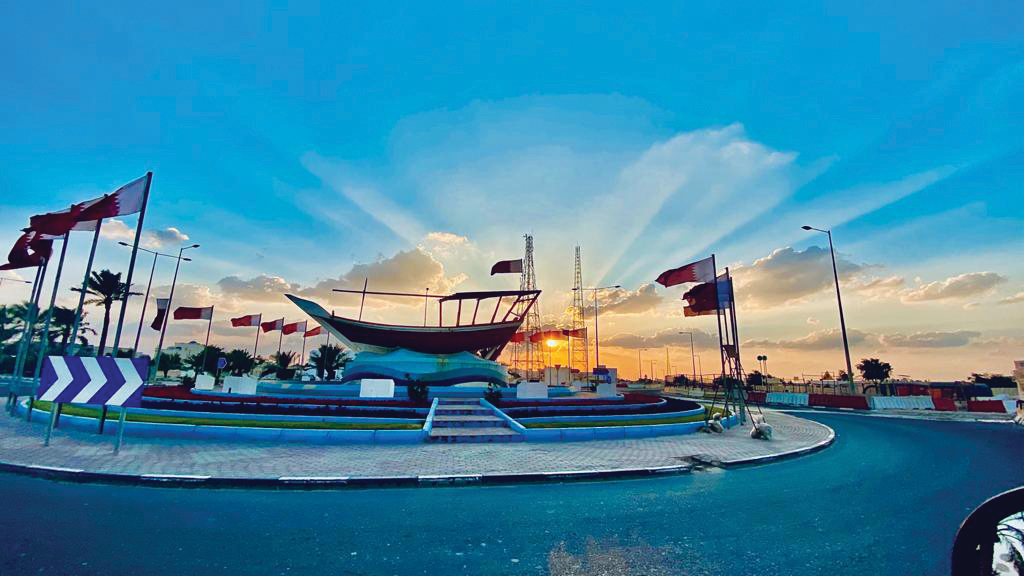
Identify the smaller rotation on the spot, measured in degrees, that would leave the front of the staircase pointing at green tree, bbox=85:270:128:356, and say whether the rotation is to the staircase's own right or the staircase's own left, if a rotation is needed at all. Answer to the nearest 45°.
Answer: approximately 135° to the staircase's own right

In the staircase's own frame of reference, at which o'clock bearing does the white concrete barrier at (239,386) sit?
The white concrete barrier is roughly at 4 o'clock from the staircase.

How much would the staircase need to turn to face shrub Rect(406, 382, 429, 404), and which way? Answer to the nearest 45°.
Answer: approximately 135° to its right

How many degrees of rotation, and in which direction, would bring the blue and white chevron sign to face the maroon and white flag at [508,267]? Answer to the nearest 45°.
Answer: approximately 135° to its left

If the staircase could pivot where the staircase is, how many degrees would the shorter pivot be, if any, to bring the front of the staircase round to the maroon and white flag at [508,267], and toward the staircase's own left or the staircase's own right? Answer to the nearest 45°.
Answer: approximately 180°

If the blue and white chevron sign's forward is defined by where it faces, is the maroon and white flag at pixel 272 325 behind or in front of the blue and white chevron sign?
behind

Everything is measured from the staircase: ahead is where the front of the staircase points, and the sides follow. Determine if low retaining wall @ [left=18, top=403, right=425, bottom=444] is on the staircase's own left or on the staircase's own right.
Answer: on the staircase's own right

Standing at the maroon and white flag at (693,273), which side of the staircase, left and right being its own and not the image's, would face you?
left

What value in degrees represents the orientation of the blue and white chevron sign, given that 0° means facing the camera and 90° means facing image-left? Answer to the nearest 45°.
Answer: approximately 0°

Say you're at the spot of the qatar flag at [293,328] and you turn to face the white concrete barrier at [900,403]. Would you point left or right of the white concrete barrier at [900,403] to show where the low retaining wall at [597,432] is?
right

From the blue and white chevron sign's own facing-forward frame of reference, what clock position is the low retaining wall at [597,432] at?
The low retaining wall is roughly at 10 o'clock from the blue and white chevron sign.

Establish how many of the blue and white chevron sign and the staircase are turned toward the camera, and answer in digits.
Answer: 2
